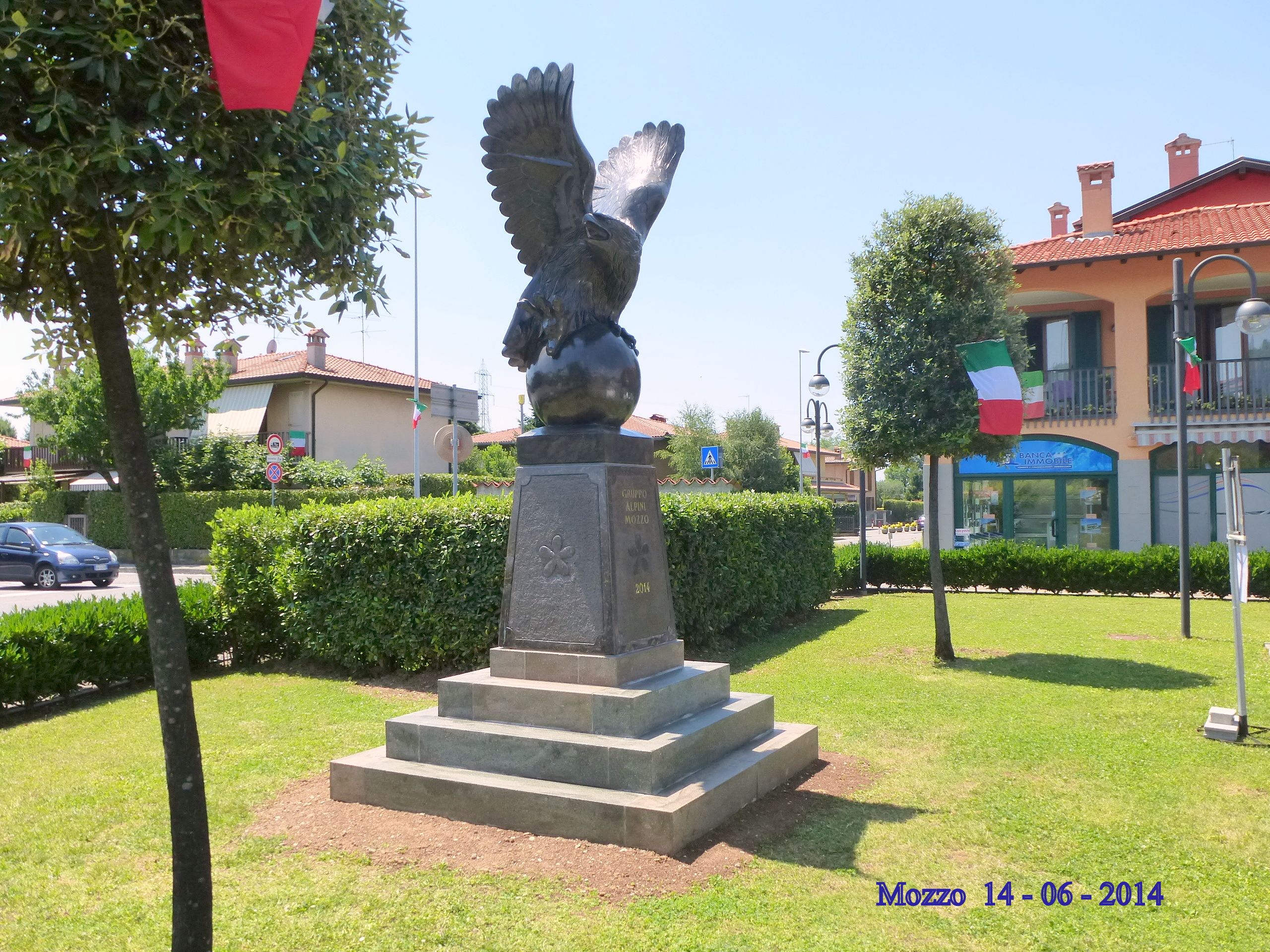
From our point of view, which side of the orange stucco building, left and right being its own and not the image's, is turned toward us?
front

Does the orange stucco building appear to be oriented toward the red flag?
yes

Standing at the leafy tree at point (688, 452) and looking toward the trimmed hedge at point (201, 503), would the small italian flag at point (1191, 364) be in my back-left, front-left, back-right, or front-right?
front-left

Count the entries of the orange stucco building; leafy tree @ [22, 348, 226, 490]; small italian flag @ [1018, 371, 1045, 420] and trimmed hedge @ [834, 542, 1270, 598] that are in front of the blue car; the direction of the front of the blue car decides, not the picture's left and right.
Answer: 3

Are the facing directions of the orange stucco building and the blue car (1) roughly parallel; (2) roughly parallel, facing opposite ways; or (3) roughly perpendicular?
roughly perpendicular

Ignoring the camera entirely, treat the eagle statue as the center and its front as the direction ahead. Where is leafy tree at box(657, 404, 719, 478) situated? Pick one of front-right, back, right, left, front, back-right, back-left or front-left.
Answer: back-left

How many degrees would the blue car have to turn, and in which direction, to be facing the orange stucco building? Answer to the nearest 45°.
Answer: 0° — it already faces it

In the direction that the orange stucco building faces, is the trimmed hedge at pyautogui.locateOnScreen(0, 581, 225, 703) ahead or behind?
ahead

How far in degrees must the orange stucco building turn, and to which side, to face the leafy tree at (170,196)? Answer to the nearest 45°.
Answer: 0° — it already faces it

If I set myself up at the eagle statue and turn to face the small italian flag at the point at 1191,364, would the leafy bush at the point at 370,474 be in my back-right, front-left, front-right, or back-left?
front-left

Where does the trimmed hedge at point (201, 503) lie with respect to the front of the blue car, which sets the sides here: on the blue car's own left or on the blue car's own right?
on the blue car's own left

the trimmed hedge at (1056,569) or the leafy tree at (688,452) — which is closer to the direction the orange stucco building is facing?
the trimmed hedge

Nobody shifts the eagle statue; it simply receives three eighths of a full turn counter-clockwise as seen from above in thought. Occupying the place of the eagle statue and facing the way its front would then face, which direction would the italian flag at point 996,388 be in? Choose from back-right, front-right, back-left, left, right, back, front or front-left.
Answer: front-right

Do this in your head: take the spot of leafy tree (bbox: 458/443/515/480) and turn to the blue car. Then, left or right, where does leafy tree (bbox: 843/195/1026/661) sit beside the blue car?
left

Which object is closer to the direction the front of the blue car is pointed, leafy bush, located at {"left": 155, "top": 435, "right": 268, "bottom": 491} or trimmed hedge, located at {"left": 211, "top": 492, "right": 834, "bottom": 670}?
the trimmed hedge

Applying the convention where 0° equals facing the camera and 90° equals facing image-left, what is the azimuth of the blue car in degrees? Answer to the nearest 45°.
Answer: approximately 315°

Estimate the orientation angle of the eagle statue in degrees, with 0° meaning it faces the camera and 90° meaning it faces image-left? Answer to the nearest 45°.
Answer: approximately 315°

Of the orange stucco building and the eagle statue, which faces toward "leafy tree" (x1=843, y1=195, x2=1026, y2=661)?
the orange stucco building

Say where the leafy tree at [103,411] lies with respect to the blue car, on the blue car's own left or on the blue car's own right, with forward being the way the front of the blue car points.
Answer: on the blue car's own left
